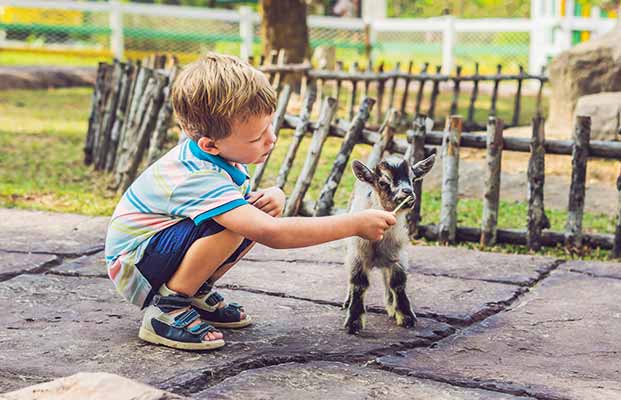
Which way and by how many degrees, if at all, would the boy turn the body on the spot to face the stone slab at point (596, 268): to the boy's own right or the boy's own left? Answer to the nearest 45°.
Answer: approximately 45° to the boy's own left

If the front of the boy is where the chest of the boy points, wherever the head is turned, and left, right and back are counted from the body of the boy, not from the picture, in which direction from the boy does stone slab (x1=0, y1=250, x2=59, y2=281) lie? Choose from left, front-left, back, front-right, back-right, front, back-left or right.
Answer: back-left

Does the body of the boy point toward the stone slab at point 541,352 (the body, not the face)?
yes

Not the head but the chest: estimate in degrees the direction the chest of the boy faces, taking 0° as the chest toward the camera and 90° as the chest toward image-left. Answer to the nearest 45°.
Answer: approximately 270°

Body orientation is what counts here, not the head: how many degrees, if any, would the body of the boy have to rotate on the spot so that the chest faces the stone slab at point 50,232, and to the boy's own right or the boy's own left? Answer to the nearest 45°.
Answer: approximately 135° to the boy's own left

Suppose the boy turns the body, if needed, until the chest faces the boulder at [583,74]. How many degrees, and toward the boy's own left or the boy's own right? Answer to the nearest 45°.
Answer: approximately 45° to the boy's own left

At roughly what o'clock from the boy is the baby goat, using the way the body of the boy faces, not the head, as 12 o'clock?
The baby goat is roughly at 11 o'clock from the boy.

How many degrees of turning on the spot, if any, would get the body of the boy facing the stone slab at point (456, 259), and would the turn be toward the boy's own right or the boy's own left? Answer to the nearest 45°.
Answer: approximately 45° to the boy's own left

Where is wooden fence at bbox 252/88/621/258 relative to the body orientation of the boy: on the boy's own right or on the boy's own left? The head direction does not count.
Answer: on the boy's own left

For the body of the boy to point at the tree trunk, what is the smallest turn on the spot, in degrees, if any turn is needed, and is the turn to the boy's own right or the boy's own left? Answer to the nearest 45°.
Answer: approximately 90° to the boy's own left
